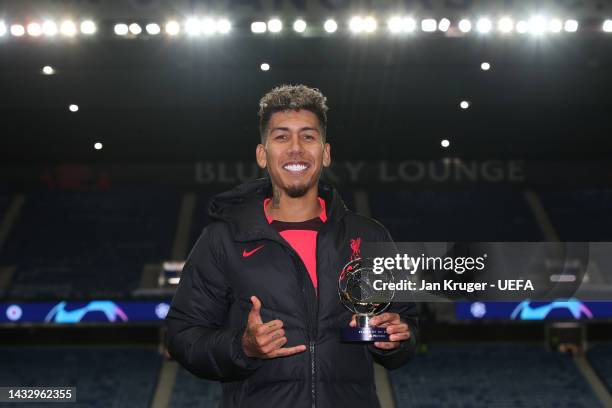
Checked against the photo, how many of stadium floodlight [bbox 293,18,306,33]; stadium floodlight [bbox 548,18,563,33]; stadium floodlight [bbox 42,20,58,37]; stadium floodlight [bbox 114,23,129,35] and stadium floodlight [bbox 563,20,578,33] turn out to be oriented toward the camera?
5

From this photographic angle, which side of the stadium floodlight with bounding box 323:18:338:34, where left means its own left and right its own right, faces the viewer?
front

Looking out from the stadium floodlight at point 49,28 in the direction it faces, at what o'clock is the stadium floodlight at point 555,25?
the stadium floodlight at point 555,25 is roughly at 10 o'clock from the stadium floodlight at point 49,28.

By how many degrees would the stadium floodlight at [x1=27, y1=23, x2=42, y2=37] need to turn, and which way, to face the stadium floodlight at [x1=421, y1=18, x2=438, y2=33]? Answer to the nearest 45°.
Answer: approximately 45° to its left

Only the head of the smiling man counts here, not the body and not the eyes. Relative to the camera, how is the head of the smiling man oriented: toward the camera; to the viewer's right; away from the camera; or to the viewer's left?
toward the camera

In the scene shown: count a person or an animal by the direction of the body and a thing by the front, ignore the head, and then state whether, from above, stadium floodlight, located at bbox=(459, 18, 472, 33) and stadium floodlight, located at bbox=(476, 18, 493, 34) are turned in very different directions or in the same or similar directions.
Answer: same or similar directions

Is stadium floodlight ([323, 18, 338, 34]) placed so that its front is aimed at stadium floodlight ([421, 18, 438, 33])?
no

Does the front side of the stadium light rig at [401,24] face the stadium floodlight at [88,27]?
no

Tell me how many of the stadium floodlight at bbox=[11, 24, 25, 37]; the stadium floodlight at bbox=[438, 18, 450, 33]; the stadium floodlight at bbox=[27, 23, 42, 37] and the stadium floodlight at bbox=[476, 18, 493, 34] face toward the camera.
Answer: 4

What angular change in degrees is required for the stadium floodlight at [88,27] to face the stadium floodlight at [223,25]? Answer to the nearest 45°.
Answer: approximately 45° to its left

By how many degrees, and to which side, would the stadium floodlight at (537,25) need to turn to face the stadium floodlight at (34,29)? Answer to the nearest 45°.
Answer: approximately 45° to its right

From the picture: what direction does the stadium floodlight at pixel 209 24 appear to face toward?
toward the camera

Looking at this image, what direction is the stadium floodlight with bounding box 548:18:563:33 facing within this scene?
toward the camera

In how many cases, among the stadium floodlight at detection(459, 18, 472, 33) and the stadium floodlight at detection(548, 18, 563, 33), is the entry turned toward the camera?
2

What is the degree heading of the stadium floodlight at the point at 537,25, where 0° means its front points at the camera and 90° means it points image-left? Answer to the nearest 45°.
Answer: approximately 0°

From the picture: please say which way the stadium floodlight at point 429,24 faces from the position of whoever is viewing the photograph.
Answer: facing the viewer

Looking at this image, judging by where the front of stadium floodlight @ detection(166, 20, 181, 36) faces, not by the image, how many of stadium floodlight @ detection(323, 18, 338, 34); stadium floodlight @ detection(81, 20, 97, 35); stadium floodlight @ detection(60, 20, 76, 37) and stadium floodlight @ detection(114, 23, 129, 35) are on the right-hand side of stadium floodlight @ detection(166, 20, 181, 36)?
3

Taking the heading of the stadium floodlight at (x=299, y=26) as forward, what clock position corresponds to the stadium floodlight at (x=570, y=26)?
the stadium floodlight at (x=570, y=26) is roughly at 9 o'clock from the stadium floodlight at (x=299, y=26).

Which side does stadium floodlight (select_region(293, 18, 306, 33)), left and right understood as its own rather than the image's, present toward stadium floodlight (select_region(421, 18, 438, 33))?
left

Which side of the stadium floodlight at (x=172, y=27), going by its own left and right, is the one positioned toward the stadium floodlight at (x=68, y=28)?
right
